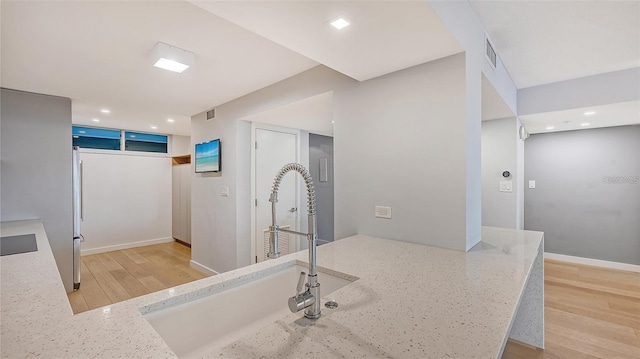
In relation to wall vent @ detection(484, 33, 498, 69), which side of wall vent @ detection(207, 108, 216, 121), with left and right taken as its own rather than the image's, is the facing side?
left

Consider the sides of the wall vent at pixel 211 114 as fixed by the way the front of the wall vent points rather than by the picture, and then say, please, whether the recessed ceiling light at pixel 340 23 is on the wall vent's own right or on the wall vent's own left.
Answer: on the wall vent's own left

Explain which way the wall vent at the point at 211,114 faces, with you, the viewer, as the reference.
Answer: facing the viewer and to the left of the viewer

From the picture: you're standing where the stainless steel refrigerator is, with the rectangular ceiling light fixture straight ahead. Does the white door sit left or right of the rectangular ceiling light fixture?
left

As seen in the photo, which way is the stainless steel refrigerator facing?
to the viewer's right

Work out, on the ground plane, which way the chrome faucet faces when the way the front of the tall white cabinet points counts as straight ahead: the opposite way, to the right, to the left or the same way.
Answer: to the right

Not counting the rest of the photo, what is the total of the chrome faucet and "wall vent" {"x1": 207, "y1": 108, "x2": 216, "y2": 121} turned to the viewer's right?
0
